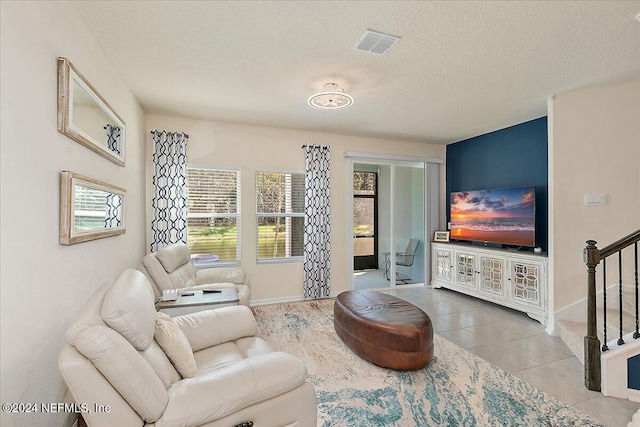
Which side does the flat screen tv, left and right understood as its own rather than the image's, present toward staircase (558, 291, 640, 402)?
left

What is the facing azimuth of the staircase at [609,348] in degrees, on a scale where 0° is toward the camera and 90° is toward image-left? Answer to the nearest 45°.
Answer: approximately 90°

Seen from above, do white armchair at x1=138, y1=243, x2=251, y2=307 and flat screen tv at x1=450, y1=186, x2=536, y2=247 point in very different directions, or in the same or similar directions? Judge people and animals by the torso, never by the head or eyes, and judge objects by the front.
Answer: very different directions

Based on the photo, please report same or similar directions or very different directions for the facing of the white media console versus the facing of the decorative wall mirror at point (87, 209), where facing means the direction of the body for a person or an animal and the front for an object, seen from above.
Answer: very different directions

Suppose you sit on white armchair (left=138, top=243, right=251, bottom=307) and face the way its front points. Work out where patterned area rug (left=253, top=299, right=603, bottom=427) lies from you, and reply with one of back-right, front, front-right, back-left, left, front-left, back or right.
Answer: front-right

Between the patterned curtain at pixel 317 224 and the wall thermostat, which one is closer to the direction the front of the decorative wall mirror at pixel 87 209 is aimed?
the wall thermostat

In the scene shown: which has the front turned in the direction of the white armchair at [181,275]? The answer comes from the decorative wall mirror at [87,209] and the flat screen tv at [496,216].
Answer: the flat screen tv

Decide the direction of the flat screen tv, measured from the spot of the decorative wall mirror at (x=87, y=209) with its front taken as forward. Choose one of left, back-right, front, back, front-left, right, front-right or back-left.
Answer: front-left

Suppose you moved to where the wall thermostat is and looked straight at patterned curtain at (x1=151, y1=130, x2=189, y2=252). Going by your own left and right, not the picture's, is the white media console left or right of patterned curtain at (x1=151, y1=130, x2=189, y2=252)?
right

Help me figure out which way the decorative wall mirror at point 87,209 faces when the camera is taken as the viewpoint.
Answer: facing the viewer and to the right of the viewer

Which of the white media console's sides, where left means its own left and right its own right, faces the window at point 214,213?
front

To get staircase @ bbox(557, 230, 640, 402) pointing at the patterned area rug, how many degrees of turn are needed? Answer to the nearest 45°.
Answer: approximately 45° to its left

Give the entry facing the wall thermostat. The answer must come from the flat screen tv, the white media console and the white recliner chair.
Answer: the white recliner chair

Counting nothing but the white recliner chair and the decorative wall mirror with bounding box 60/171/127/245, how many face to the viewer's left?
0

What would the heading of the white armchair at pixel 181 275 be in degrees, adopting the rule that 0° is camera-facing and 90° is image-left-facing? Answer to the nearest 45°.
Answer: approximately 270°

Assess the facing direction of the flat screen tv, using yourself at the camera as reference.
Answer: facing the viewer and to the left of the viewer

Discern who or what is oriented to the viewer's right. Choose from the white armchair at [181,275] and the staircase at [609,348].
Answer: the white armchair
